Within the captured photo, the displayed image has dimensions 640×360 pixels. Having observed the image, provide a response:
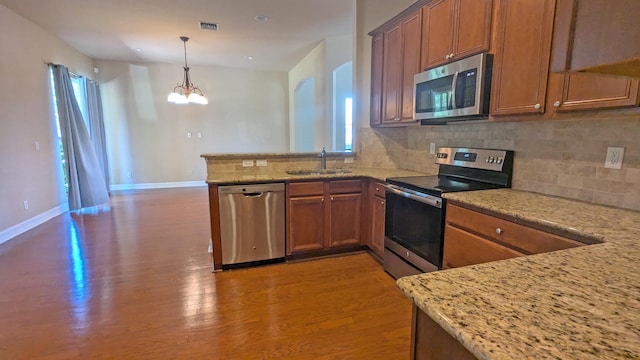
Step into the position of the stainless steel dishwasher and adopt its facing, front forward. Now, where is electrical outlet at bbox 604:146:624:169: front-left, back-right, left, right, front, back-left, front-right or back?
front-left

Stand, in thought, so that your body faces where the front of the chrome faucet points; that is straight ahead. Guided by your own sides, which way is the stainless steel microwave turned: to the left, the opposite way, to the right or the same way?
to the right

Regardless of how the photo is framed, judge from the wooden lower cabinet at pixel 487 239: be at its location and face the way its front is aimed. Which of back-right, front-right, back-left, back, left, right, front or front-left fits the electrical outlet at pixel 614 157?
back

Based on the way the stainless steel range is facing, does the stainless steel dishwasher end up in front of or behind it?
in front

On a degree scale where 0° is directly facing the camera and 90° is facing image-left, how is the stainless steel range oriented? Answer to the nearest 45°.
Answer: approximately 45°

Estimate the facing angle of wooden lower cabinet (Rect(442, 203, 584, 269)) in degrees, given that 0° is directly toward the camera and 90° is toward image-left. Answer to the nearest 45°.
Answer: approximately 45°

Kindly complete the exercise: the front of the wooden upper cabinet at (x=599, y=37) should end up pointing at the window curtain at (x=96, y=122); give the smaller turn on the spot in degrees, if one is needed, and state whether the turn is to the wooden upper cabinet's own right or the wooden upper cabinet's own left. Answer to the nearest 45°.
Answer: approximately 45° to the wooden upper cabinet's own right

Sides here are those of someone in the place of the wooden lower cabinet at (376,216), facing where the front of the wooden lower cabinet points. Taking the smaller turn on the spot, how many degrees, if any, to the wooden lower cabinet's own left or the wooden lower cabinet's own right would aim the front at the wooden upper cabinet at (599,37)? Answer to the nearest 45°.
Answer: approximately 45° to the wooden lower cabinet's own left

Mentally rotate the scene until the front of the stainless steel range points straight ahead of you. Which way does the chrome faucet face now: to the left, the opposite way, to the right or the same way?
to the left
